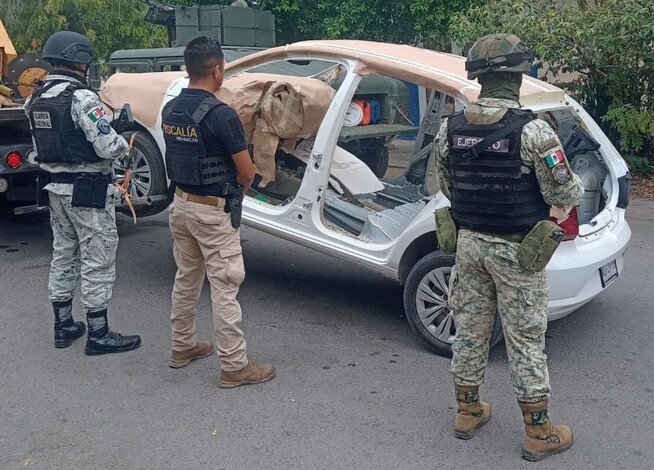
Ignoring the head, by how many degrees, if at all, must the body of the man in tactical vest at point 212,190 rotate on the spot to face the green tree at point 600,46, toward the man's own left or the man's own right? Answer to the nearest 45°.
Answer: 0° — they already face it

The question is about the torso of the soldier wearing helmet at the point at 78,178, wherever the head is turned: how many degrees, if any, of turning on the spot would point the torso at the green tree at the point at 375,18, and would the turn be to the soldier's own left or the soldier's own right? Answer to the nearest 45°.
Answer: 0° — they already face it

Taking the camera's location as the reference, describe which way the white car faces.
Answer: facing away from the viewer and to the left of the viewer

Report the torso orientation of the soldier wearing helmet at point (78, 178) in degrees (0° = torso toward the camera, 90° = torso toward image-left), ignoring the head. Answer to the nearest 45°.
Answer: approximately 225°

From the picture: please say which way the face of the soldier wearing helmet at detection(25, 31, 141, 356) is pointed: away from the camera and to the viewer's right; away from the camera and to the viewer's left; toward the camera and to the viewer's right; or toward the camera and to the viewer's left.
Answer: away from the camera and to the viewer's right

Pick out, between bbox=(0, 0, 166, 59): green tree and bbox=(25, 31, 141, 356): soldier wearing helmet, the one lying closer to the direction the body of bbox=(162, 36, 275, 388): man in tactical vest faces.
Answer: the green tree

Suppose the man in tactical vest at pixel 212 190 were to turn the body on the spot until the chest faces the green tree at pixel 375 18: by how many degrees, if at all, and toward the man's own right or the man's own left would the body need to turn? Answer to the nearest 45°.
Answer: approximately 45° to the man's own left

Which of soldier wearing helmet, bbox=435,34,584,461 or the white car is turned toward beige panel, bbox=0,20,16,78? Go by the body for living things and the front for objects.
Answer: the white car

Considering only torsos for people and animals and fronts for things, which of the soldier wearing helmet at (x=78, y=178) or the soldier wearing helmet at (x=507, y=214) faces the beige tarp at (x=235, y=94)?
the soldier wearing helmet at (x=78, y=178)

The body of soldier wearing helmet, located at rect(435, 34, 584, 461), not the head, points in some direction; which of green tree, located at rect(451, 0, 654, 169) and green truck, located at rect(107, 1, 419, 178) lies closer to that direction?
the green tree

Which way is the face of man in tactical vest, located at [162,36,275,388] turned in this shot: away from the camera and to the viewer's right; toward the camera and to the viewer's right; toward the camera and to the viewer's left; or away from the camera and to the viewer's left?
away from the camera and to the viewer's right

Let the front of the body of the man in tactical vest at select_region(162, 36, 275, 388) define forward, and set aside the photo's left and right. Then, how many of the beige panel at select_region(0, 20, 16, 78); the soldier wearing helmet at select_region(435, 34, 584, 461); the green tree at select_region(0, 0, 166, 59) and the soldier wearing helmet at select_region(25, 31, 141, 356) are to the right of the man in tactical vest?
1

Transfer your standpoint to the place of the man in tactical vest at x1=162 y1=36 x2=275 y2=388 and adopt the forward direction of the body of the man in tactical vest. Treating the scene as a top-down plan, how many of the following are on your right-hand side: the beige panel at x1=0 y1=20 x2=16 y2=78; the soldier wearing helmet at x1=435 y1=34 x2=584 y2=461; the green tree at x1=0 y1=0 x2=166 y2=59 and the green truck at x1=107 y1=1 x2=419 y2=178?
1

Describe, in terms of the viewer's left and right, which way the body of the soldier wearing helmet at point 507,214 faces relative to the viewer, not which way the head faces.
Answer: facing away from the viewer and to the right of the viewer

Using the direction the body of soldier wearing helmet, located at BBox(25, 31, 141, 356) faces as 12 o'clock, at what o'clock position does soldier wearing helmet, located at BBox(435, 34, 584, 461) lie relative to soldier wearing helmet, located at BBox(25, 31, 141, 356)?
soldier wearing helmet, located at BBox(435, 34, 584, 461) is roughly at 3 o'clock from soldier wearing helmet, located at BBox(25, 31, 141, 356).

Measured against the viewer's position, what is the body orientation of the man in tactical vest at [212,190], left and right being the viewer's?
facing away from the viewer and to the right of the viewer
